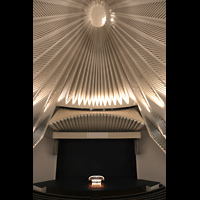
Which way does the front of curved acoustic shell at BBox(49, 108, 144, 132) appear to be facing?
toward the camera

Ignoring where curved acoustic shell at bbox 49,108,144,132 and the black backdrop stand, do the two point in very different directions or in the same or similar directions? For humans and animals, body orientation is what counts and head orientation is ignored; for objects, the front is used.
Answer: same or similar directions

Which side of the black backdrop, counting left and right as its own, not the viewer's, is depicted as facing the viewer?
front

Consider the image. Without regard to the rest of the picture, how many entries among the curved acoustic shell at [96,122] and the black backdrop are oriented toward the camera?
2
